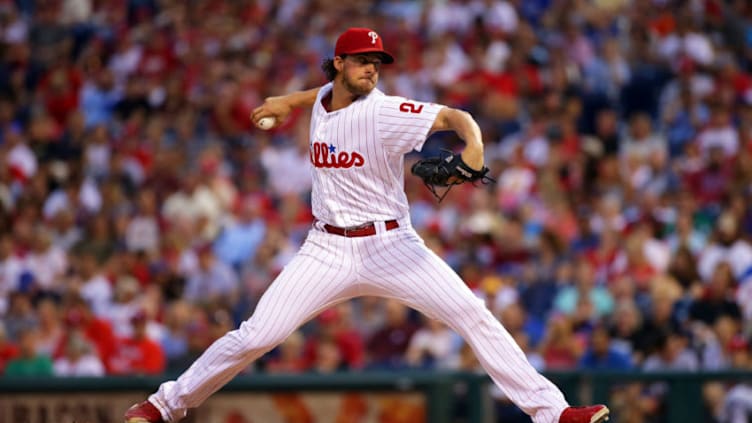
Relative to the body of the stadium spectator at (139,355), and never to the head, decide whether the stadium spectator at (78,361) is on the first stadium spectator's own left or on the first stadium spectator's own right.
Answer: on the first stadium spectator's own right

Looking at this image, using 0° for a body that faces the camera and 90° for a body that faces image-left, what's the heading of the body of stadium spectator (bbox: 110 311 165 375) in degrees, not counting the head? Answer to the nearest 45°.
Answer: approximately 0°

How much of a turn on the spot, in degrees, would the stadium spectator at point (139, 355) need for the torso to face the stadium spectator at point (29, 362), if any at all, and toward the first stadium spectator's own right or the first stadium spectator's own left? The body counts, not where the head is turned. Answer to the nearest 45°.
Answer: approximately 90° to the first stadium spectator's own right
